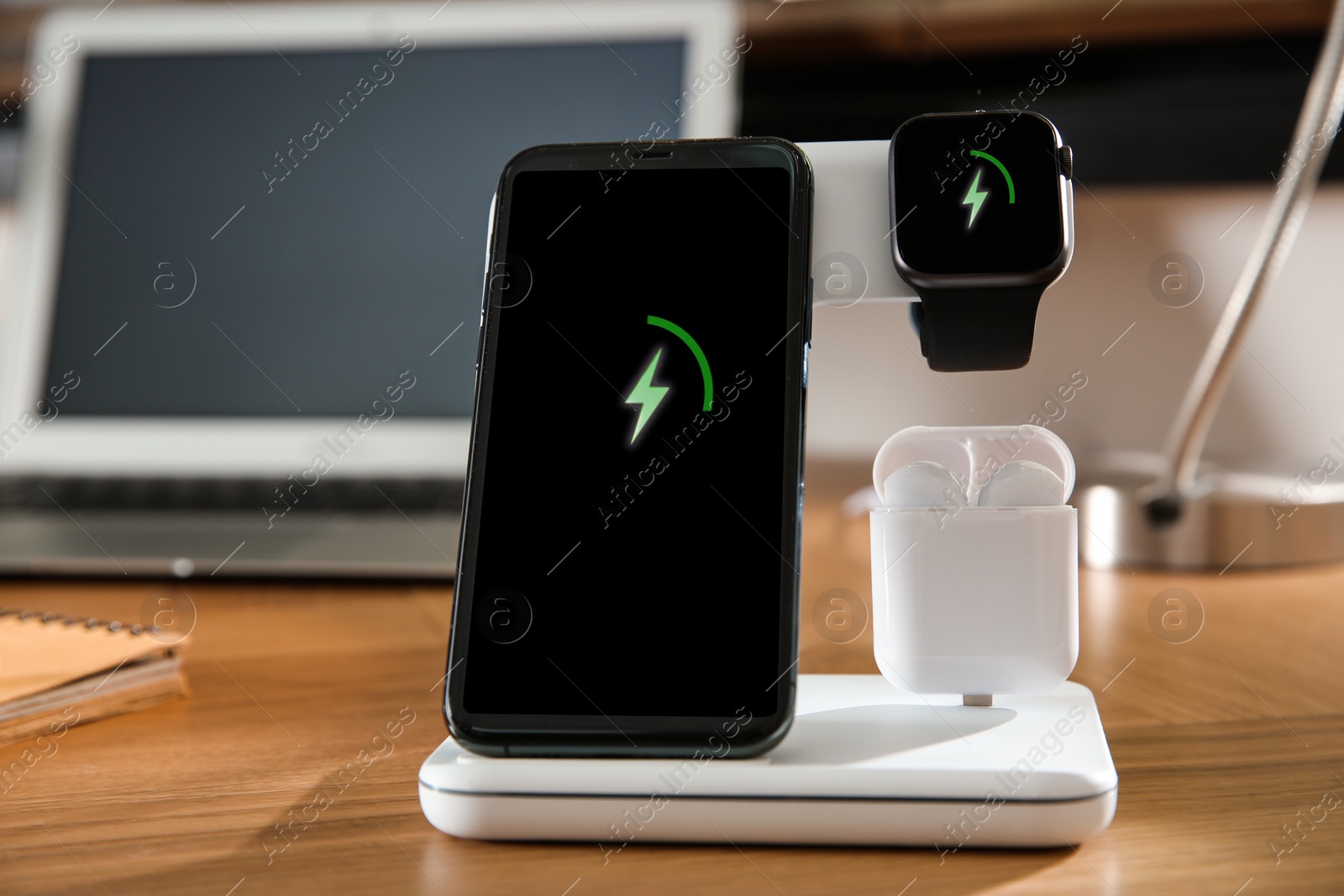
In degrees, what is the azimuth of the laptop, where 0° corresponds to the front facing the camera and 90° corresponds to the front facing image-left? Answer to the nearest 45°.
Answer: approximately 0°

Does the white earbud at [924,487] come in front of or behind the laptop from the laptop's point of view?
in front

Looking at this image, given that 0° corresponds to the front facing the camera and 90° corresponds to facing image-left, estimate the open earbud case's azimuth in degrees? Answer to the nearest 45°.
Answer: approximately 0°
